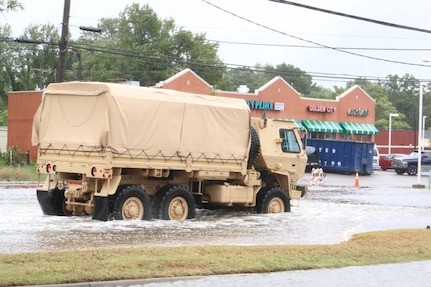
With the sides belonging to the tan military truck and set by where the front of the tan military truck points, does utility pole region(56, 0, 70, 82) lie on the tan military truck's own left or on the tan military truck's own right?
on the tan military truck's own left

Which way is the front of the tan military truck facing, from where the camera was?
facing away from the viewer and to the right of the viewer

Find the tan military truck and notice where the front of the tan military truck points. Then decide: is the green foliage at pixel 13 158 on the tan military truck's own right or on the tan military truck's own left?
on the tan military truck's own left
